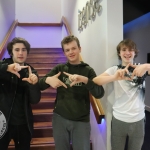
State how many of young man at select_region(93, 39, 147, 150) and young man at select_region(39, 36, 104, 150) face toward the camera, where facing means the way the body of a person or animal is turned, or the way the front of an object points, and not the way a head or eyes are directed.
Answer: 2

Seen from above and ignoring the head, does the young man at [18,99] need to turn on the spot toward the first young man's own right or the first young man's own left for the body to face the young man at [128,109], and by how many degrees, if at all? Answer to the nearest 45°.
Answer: approximately 90° to the first young man's own left

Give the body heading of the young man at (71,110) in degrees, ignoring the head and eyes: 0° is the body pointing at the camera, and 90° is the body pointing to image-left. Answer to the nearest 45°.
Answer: approximately 0°

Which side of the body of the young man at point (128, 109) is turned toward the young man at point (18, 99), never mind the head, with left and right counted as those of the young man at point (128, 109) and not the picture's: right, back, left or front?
right
